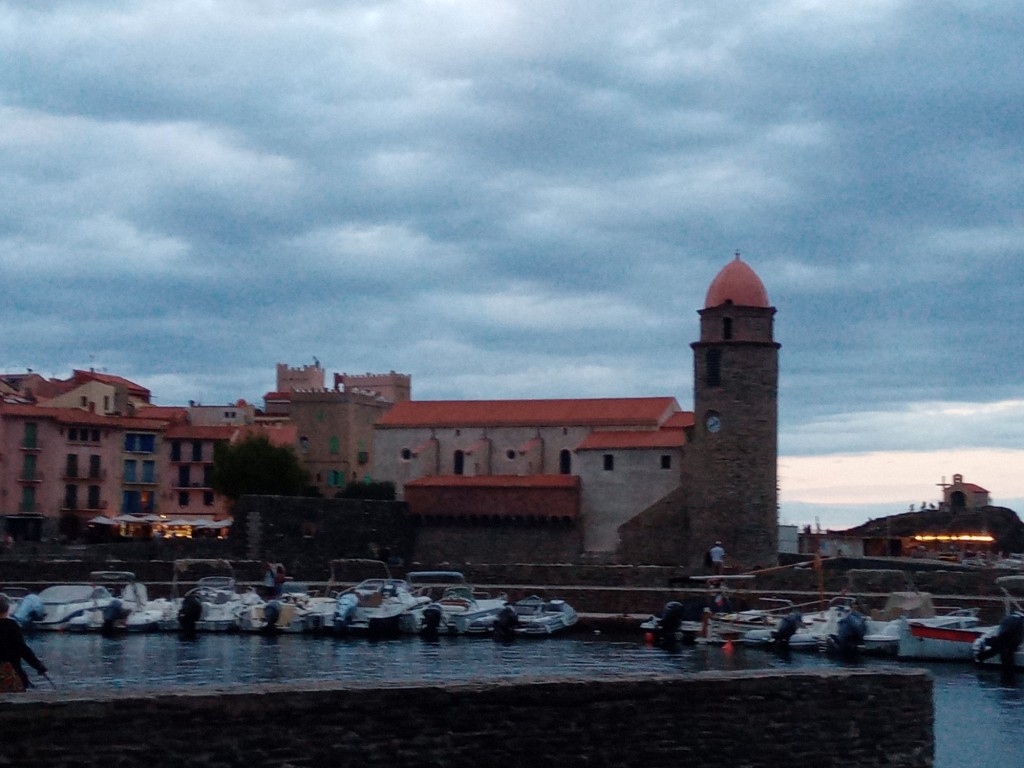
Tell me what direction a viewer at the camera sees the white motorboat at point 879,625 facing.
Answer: facing away from the viewer and to the right of the viewer

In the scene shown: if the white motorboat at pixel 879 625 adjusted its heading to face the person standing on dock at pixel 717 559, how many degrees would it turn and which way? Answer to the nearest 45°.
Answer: approximately 45° to its left

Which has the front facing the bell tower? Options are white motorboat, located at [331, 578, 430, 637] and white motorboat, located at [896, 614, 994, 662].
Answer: white motorboat, located at [331, 578, 430, 637]

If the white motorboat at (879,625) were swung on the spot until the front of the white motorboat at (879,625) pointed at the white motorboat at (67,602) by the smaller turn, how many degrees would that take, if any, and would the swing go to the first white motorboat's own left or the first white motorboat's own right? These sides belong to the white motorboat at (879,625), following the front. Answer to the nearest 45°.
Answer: approximately 135° to the first white motorboat's own left

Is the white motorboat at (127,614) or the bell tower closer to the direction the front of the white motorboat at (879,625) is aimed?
the bell tower

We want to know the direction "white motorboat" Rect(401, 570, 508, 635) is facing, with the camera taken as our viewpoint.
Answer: facing away from the viewer and to the right of the viewer

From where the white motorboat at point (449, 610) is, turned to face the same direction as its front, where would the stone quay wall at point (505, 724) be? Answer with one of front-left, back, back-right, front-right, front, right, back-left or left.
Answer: back-right

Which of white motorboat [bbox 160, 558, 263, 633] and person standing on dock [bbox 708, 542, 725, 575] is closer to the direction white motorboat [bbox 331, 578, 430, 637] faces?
the person standing on dock
